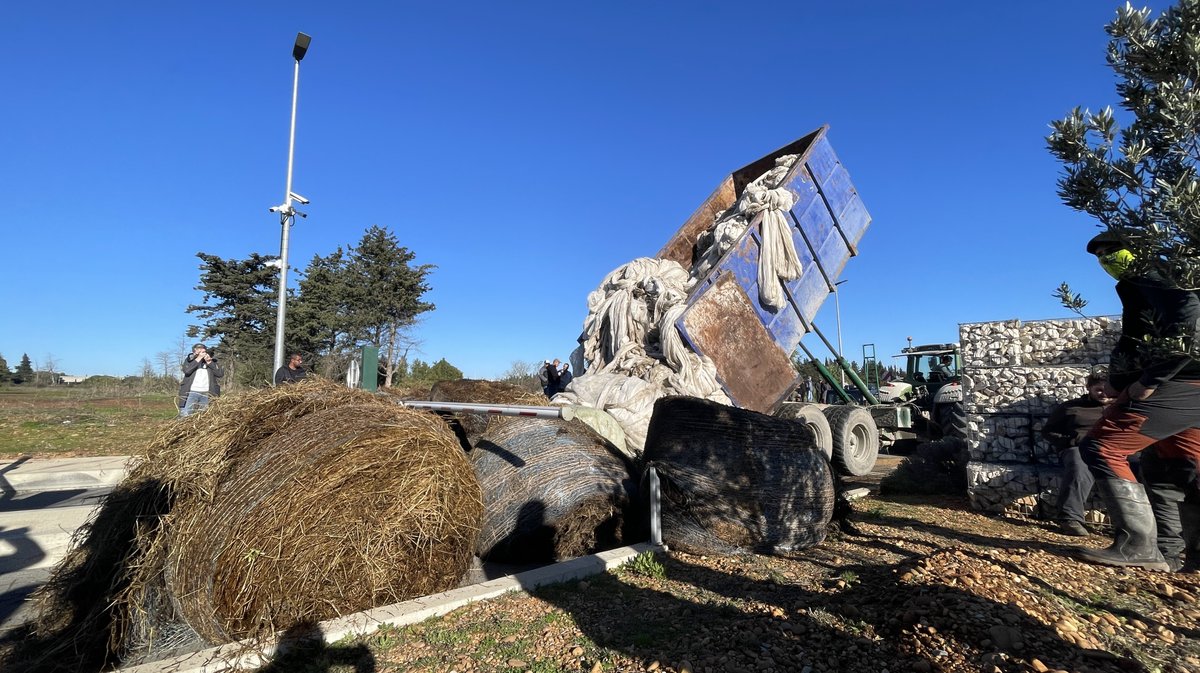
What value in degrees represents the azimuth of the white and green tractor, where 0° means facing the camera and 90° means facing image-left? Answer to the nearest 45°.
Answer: approximately 225°

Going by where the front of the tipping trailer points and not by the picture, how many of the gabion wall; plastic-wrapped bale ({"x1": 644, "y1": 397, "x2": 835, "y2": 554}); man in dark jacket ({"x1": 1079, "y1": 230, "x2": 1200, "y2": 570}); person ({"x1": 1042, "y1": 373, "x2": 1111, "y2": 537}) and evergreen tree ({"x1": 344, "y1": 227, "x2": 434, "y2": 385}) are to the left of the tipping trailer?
1

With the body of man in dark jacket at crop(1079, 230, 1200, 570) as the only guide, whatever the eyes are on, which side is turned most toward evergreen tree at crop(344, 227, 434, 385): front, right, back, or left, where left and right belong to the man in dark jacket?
front

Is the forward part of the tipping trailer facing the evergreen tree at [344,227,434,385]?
no

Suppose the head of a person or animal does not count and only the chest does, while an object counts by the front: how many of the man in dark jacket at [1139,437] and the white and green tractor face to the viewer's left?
1

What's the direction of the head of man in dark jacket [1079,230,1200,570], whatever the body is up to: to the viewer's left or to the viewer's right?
to the viewer's left

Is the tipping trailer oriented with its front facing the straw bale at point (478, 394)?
no

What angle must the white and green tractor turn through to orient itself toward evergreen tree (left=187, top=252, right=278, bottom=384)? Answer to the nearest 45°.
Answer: approximately 135° to its left

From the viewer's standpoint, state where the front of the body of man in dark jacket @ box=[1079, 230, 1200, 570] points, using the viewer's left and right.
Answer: facing to the left of the viewer

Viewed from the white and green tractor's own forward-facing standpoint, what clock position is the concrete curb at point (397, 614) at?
The concrete curb is roughly at 5 o'clock from the white and green tractor.

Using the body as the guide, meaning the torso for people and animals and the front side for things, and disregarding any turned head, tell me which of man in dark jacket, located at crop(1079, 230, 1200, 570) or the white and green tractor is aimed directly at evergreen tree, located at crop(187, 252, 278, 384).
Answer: the man in dark jacket

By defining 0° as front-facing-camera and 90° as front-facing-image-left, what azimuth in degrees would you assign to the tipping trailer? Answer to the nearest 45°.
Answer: approximately 225°

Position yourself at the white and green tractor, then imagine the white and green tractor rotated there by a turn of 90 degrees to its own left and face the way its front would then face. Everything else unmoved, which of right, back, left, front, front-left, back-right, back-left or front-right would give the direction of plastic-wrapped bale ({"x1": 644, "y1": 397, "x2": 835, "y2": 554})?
back-left

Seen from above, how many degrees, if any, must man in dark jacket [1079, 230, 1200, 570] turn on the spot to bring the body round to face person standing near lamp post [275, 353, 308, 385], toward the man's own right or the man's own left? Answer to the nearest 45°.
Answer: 0° — they already face them

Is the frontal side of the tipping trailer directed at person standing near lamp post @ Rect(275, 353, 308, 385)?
no

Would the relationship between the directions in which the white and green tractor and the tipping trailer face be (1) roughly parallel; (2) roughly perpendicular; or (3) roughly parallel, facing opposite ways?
roughly parallel
